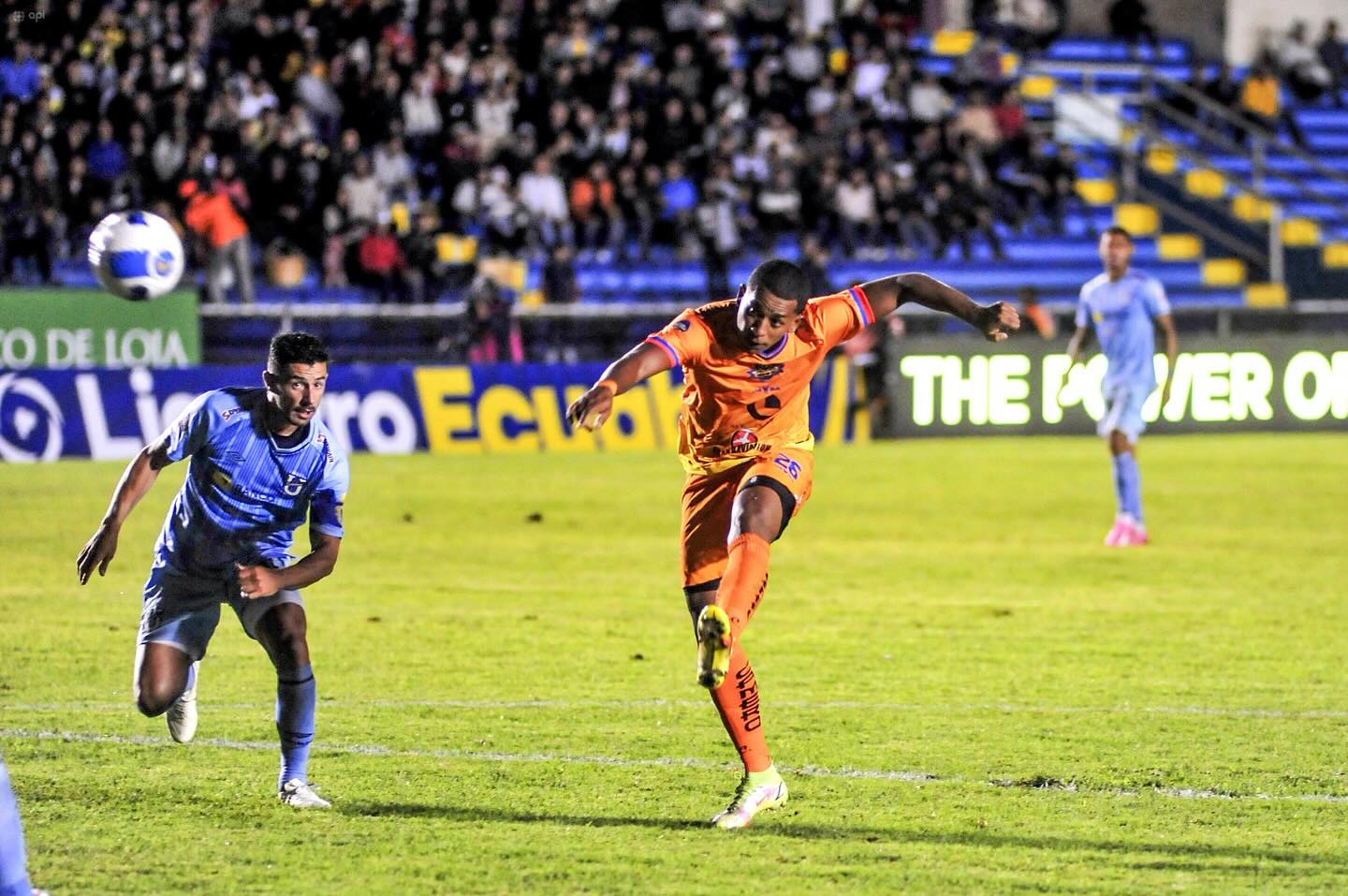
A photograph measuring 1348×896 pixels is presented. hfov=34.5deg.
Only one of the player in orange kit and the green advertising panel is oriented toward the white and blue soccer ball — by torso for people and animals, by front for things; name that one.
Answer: the green advertising panel

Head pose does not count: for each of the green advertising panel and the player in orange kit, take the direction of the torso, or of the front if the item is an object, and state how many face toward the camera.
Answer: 2

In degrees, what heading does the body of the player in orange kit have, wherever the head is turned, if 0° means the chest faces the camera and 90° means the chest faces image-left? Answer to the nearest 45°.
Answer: approximately 0°

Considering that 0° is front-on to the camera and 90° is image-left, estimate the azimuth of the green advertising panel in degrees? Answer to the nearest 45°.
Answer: approximately 0°

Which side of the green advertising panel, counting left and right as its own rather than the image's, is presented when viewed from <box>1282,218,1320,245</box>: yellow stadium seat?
left

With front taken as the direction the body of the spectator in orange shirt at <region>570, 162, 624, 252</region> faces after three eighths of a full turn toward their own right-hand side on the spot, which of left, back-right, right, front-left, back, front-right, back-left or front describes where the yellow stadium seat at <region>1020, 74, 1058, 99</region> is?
right

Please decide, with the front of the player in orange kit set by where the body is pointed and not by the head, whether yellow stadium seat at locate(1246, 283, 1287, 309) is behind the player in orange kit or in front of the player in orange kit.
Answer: behind

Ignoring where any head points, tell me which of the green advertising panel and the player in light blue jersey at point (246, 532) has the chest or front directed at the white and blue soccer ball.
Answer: the green advertising panel

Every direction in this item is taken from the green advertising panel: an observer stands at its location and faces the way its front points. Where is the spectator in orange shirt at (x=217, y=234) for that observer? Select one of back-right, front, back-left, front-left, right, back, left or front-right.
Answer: back-left

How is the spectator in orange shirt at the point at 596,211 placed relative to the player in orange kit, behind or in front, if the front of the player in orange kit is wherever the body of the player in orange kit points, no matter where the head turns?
behind

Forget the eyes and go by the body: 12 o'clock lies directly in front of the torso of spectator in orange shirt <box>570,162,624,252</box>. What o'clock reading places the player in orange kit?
The player in orange kit is roughly at 12 o'clock from the spectator in orange shirt.

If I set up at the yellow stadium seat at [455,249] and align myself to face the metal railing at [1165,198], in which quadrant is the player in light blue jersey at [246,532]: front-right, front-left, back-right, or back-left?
back-right

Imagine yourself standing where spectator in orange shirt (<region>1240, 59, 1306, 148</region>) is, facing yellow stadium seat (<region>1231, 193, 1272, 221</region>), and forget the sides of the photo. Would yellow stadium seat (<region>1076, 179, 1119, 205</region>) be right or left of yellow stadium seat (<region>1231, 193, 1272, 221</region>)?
right
